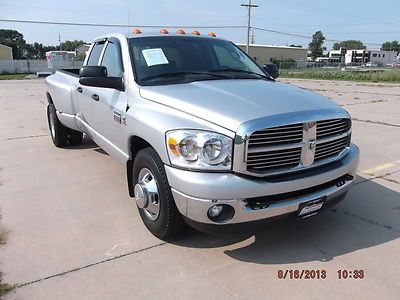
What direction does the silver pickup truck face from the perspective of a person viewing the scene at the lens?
facing the viewer and to the right of the viewer
